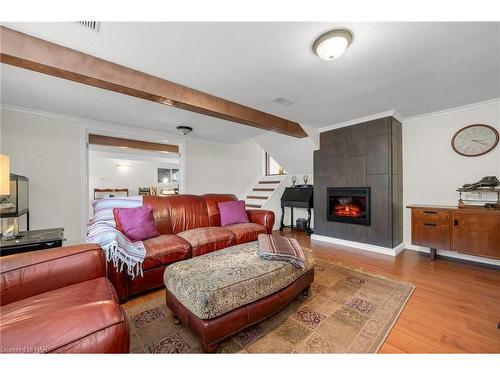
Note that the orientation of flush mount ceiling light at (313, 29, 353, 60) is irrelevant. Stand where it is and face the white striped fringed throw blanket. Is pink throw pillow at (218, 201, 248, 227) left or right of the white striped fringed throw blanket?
right

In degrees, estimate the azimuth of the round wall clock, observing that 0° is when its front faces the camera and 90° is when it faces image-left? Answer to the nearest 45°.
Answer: approximately 0°

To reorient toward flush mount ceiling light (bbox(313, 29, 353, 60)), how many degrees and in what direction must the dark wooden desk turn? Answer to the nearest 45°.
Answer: approximately 45° to its left

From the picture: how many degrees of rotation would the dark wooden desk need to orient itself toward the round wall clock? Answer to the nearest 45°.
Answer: approximately 90° to its left

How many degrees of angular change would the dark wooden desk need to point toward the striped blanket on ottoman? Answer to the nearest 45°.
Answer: approximately 45° to its left

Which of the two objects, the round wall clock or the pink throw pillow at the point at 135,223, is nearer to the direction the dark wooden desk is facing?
the pink throw pillow

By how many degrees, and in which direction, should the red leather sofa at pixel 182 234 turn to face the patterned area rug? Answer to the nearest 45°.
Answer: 0° — it already faces it

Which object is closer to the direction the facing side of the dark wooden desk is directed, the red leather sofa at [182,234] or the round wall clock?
the red leather sofa

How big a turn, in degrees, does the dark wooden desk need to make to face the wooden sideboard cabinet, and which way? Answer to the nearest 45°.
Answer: approximately 90° to its left

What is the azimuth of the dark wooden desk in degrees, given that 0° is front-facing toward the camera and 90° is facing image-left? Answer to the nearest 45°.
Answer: approximately 45°

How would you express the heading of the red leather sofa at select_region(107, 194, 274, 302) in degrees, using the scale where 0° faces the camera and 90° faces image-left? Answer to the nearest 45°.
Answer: approximately 315°

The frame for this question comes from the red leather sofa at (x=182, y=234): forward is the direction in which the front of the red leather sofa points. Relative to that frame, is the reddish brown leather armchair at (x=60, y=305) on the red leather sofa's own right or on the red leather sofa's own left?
on the red leather sofa's own right

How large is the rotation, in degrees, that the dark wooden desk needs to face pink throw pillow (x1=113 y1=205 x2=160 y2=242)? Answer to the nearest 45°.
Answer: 0° — it already faces it
